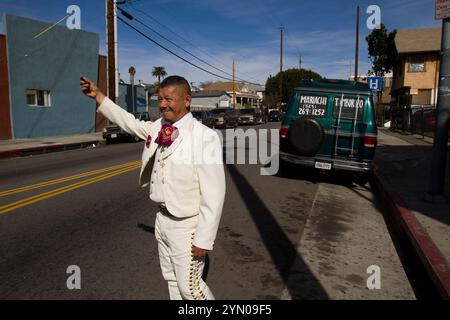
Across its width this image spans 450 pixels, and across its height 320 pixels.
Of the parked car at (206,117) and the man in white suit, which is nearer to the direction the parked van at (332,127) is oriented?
the parked car

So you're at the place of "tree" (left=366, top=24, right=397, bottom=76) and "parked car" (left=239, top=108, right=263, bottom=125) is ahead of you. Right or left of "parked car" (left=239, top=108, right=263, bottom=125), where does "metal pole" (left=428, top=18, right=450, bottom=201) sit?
left

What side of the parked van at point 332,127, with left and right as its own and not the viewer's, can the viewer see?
back

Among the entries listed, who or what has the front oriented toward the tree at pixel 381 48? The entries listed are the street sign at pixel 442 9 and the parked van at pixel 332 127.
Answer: the parked van

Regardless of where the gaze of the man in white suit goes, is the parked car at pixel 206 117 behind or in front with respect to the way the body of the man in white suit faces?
behind

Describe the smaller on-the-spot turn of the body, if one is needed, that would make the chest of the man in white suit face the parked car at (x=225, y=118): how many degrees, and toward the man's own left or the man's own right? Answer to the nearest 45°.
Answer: approximately 135° to the man's own right

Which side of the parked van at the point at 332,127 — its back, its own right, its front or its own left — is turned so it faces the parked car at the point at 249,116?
front

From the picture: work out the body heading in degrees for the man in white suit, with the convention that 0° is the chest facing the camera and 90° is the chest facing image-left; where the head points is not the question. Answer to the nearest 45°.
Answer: approximately 45°

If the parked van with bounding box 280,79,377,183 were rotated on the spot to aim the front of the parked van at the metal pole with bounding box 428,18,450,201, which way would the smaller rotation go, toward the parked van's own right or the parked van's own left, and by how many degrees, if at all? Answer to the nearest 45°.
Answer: approximately 135° to the parked van's own right

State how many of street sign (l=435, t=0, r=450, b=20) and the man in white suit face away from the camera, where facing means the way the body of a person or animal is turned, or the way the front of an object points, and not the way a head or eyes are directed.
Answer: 0

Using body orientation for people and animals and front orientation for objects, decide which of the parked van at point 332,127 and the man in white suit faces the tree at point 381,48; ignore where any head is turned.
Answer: the parked van
